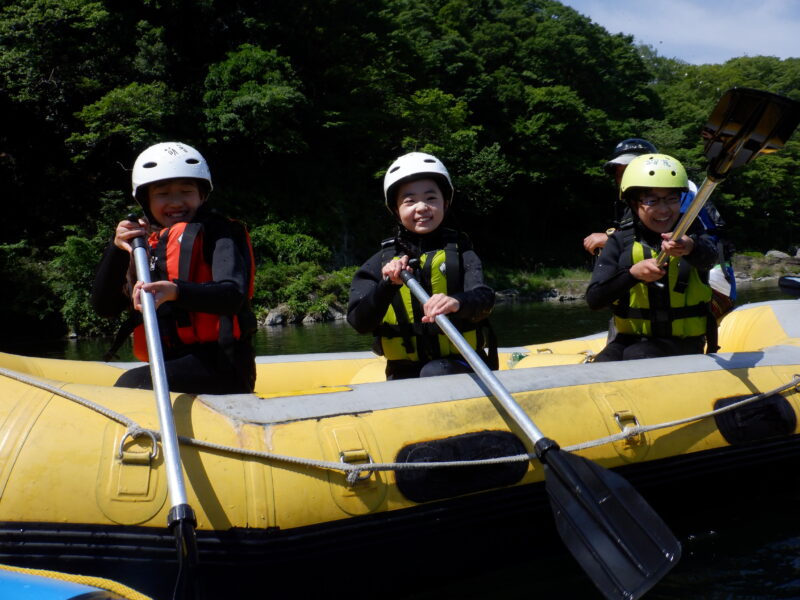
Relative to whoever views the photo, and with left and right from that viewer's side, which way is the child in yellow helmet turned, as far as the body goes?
facing the viewer

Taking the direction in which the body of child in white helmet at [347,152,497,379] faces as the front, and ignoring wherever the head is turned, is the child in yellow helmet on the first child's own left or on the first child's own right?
on the first child's own left

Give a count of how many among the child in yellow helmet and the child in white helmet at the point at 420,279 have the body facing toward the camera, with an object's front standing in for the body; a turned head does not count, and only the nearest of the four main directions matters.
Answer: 2

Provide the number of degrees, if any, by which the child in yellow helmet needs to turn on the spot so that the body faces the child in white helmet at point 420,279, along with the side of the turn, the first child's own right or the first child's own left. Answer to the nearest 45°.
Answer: approximately 45° to the first child's own right

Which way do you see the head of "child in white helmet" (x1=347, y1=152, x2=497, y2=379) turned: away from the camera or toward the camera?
toward the camera

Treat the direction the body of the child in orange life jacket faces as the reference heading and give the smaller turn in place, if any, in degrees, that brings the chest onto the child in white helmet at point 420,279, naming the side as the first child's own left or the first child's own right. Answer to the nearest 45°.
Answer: approximately 135° to the first child's own left

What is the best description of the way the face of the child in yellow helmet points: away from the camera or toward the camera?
toward the camera

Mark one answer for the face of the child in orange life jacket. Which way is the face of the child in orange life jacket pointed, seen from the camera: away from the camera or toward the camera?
toward the camera

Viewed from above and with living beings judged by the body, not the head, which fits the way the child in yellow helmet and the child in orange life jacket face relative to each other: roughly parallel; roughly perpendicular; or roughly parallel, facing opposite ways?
roughly parallel

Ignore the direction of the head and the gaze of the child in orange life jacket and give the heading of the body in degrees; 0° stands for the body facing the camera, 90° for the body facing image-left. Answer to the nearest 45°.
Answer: approximately 45°

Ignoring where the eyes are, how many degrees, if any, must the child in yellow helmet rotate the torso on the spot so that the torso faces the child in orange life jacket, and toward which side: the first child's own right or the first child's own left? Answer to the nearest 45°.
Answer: approximately 45° to the first child's own right

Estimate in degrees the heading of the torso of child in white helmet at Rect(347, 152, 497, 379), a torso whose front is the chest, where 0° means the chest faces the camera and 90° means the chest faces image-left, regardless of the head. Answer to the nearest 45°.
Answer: approximately 0°

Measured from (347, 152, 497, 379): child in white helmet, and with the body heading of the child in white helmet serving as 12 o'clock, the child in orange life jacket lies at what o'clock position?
The child in orange life jacket is roughly at 2 o'clock from the child in white helmet.
